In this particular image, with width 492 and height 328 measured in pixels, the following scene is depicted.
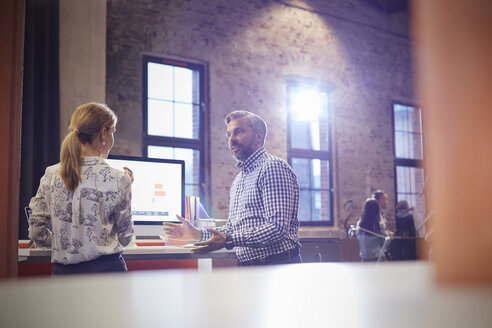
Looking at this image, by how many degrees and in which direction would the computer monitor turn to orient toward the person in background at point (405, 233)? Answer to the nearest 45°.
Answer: approximately 135° to its left

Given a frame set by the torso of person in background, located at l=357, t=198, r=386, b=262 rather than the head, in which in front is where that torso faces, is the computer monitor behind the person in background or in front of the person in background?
behind

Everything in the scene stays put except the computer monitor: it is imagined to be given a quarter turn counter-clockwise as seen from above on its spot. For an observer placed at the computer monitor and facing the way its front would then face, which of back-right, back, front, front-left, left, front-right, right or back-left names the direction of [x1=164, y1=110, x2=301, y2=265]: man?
front-right

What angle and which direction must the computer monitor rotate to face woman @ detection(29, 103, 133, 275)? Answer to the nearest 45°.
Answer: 0° — it already faces them

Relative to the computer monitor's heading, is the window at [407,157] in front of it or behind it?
behind

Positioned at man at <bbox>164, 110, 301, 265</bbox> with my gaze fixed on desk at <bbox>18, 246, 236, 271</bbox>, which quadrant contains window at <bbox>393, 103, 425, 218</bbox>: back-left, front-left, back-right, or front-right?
back-right

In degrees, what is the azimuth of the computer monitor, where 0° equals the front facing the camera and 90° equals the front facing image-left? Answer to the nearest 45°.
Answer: approximately 0°

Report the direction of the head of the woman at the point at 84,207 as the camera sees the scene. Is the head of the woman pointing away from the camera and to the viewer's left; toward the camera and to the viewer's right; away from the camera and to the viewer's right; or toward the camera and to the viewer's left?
away from the camera and to the viewer's right

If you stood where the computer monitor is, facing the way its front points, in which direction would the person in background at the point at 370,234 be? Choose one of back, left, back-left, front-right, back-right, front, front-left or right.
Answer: back-left
